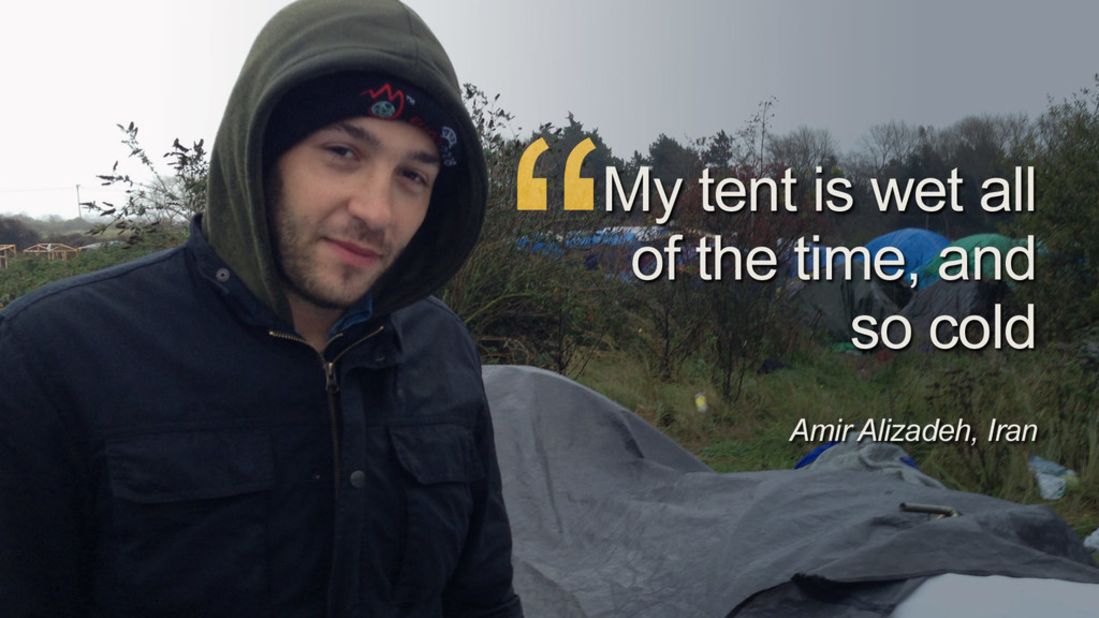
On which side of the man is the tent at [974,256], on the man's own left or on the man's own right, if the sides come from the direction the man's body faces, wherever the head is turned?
on the man's own left

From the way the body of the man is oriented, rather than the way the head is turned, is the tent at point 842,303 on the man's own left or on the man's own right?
on the man's own left

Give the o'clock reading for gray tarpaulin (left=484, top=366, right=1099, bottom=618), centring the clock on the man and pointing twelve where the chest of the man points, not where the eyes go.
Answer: The gray tarpaulin is roughly at 9 o'clock from the man.

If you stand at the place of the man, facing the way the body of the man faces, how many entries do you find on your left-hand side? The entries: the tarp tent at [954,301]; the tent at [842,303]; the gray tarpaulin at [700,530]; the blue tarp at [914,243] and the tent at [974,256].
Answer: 5

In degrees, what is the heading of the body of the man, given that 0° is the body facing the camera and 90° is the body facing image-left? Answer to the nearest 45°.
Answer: approximately 315°

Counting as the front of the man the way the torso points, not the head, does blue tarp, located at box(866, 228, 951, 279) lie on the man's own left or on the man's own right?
on the man's own left

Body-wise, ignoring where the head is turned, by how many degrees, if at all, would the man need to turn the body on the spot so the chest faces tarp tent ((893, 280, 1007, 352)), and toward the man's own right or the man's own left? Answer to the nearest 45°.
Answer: approximately 90° to the man's own left

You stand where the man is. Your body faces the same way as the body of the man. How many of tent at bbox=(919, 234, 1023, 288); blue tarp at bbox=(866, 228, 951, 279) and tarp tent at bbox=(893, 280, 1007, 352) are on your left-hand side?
3
